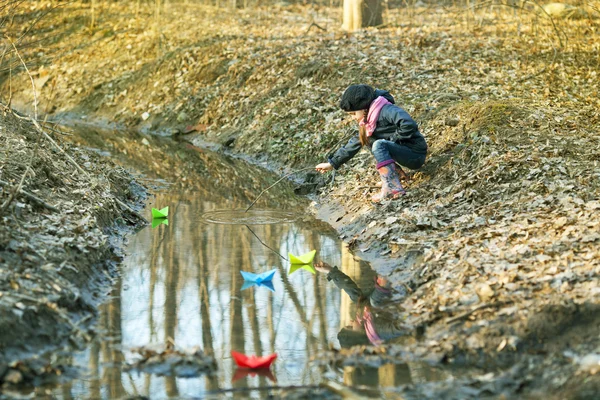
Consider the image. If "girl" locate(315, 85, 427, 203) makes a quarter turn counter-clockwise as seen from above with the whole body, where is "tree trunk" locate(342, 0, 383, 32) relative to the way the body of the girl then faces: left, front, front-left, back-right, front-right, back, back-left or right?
back

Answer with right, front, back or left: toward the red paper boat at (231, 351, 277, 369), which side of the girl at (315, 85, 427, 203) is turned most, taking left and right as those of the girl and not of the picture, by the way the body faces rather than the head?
left

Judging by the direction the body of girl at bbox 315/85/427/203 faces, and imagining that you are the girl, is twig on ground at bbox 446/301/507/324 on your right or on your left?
on your left

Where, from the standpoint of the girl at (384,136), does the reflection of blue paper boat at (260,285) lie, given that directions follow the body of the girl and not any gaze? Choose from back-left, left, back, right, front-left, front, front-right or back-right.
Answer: front-left

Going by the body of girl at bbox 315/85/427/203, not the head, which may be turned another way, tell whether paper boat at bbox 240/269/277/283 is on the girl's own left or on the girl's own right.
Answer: on the girl's own left

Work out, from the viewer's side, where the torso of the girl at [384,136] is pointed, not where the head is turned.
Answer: to the viewer's left

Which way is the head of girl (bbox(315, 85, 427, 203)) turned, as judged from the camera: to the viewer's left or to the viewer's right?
to the viewer's left

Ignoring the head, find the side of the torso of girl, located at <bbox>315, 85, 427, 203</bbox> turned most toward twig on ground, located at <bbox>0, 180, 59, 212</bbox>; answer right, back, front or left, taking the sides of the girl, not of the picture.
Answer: front

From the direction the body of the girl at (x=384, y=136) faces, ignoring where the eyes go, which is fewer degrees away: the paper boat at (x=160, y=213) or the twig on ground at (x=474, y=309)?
the paper boat
